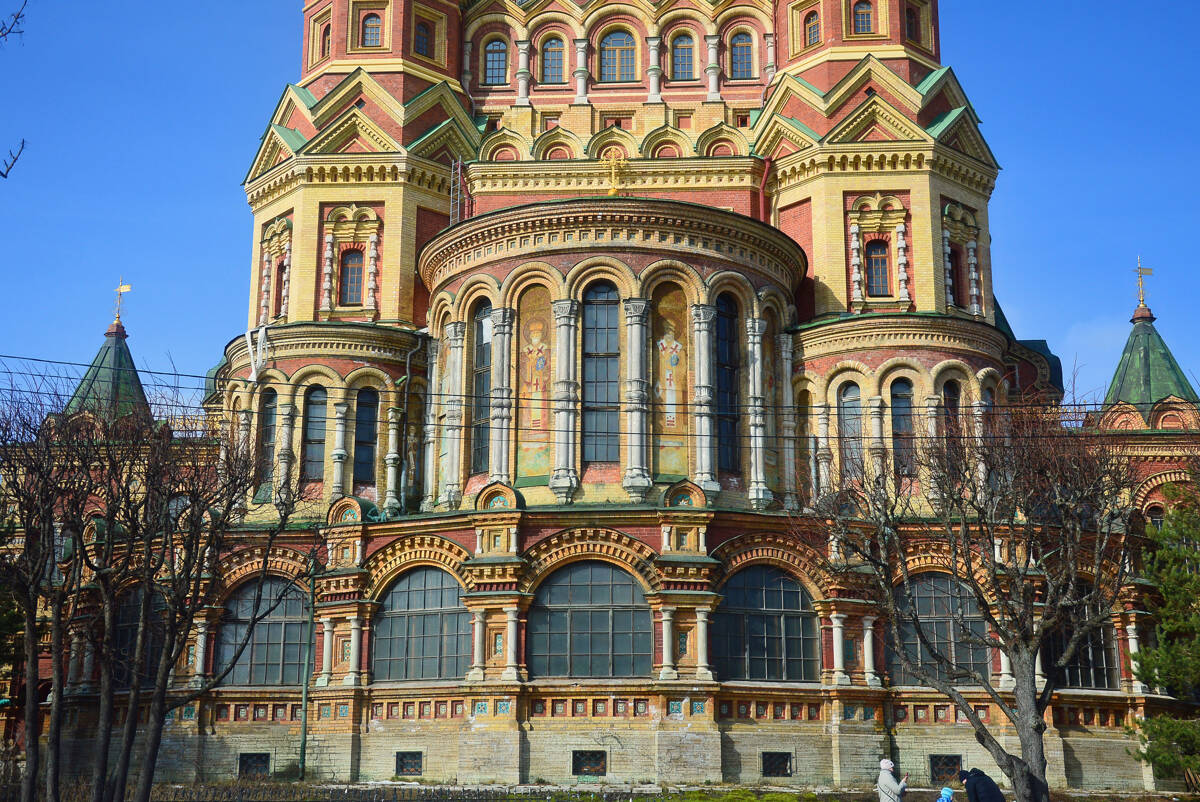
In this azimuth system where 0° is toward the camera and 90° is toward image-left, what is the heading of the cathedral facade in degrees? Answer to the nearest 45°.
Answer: approximately 0°

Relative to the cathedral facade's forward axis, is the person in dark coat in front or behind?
in front

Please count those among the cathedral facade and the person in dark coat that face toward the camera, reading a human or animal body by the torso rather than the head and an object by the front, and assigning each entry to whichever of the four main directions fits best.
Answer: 1
